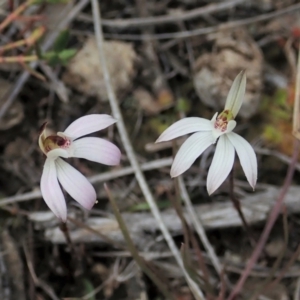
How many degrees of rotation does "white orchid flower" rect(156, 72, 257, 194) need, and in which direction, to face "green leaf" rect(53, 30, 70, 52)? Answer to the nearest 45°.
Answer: approximately 135° to its right

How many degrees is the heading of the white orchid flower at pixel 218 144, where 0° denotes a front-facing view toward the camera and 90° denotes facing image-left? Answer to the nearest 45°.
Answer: approximately 0°

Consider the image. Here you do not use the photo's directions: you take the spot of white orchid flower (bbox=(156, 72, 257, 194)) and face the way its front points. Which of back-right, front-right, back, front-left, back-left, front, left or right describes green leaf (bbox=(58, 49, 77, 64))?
back-right
